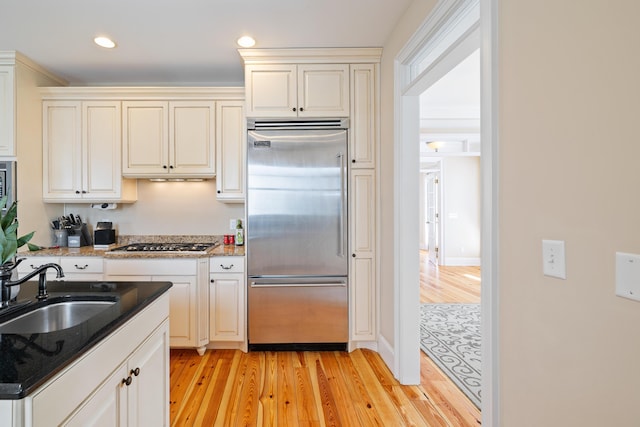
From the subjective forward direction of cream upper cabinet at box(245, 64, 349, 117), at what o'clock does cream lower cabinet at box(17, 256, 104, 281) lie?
The cream lower cabinet is roughly at 3 o'clock from the cream upper cabinet.

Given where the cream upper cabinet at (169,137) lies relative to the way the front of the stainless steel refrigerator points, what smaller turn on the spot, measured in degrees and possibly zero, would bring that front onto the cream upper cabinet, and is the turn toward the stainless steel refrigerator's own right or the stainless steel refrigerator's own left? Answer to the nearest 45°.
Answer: approximately 90° to the stainless steel refrigerator's own right

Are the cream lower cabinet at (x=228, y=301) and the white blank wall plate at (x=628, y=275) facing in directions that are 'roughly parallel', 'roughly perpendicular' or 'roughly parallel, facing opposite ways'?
roughly perpendicular

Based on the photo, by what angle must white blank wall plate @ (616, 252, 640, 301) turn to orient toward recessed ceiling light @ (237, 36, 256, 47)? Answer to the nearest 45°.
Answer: approximately 45° to its right

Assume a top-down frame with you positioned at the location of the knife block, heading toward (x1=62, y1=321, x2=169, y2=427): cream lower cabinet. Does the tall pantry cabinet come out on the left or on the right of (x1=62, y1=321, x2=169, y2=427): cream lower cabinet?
left

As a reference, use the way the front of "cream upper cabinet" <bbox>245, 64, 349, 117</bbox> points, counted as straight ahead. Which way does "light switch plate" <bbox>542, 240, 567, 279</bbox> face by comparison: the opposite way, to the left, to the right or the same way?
to the right

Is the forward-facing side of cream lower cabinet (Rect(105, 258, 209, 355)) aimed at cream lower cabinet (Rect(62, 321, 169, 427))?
yes
